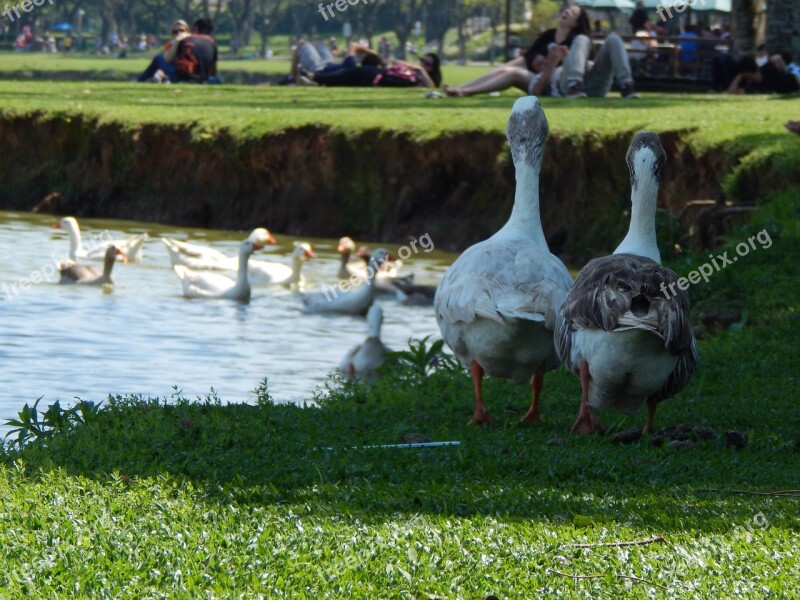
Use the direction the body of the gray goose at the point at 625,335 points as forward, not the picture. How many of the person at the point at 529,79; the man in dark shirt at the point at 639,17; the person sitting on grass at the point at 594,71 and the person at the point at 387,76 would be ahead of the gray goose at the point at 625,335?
4

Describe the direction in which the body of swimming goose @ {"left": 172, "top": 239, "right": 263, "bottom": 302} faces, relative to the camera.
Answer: to the viewer's right

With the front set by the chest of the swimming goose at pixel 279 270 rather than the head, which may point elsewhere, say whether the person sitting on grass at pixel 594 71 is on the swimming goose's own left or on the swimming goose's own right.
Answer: on the swimming goose's own left

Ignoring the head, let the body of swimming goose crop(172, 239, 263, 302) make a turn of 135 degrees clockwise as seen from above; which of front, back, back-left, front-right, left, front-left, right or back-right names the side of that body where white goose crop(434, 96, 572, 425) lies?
front-left

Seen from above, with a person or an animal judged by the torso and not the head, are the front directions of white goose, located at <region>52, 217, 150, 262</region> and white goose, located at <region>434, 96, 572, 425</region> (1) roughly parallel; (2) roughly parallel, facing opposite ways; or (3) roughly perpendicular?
roughly perpendicular

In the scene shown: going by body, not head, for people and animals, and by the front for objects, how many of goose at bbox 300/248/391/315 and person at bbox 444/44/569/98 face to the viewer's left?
1

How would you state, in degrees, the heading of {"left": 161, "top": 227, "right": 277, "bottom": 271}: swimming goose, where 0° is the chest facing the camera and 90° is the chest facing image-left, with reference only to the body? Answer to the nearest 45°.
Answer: approximately 270°

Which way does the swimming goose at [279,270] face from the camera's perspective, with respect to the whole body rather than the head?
to the viewer's right

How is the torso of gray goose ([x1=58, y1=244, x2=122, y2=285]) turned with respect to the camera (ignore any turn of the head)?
to the viewer's right

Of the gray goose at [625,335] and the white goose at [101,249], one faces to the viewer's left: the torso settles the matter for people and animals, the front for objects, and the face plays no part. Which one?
the white goose

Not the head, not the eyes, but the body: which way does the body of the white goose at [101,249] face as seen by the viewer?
to the viewer's left

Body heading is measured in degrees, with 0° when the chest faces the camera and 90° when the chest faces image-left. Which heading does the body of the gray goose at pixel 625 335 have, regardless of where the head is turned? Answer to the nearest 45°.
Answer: approximately 180°

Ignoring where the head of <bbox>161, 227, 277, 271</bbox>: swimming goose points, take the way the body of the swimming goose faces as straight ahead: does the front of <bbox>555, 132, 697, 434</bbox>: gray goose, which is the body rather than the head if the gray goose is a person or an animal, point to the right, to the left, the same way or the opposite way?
to the left

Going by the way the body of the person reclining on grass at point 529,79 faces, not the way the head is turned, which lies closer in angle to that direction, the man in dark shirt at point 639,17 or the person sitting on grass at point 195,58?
the person sitting on grass
